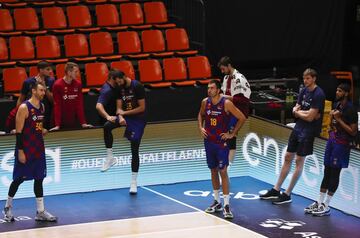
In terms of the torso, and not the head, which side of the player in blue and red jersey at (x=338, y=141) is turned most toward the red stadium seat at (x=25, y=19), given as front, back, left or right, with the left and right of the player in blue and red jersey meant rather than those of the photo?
right

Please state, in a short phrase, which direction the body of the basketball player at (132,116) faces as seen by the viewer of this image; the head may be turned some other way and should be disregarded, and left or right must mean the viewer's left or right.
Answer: facing the viewer and to the left of the viewer

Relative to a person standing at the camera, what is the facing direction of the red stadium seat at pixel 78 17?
facing the viewer and to the right of the viewer

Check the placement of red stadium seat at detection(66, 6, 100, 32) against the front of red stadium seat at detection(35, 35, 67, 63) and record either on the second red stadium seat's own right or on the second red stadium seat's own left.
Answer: on the second red stadium seat's own left

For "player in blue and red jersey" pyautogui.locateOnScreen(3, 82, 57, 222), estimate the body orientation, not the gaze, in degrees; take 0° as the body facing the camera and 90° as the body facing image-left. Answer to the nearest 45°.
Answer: approximately 315°

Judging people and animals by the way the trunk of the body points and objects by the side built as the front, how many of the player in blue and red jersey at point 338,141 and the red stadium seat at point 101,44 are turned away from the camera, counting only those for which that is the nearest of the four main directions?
0

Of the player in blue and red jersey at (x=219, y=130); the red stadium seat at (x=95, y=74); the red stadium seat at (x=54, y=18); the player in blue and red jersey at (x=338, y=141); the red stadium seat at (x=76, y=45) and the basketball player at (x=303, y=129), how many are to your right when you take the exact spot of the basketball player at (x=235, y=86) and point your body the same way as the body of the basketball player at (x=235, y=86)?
3

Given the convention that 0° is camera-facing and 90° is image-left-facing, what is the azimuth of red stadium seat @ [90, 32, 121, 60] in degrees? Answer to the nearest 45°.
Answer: approximately 315°

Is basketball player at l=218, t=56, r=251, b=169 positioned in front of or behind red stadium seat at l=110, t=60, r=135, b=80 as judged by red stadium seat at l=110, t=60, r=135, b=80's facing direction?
in front

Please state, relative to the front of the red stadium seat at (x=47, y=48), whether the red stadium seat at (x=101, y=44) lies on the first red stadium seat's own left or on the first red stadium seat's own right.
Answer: on the first red stadium seat's own left

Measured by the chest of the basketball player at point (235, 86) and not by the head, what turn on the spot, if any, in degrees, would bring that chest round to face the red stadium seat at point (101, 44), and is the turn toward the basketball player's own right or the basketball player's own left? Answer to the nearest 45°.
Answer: approximately 90° to the basketball player's own right
